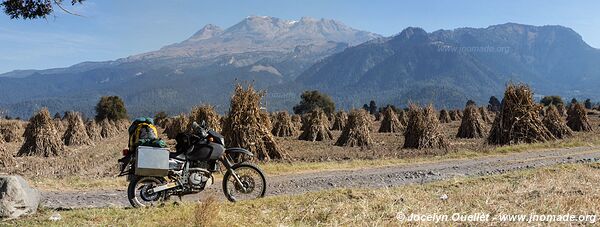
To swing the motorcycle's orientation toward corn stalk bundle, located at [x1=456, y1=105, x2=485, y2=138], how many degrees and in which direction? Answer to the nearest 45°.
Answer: approximately 45° to its left

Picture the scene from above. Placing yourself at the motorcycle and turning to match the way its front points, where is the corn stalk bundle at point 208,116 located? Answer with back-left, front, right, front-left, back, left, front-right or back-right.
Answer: left

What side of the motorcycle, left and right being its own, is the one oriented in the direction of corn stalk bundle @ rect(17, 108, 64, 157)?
left

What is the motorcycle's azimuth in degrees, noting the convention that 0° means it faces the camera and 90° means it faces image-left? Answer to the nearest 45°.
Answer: approximately 270°

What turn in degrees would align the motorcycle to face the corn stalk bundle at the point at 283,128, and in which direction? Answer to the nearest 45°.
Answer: approximately 90° to its left

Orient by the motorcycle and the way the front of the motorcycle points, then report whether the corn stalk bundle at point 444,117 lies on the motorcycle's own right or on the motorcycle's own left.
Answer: on the motorcycle's own left

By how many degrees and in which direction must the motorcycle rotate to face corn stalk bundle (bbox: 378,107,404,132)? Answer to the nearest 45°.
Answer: approximately 45° to its left

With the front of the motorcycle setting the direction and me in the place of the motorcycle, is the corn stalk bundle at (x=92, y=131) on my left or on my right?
on my left

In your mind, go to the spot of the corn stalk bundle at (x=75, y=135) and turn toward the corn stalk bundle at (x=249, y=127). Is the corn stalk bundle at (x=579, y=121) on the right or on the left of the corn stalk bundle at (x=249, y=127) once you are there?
left
